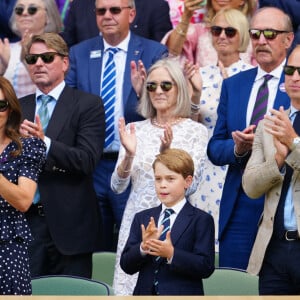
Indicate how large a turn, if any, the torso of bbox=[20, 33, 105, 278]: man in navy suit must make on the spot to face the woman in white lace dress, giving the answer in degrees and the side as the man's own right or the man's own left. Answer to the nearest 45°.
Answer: approximately 135° to the man's own left

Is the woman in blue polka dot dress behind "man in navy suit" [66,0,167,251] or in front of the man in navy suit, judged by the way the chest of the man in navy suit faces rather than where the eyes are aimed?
in front

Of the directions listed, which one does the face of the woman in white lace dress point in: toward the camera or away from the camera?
toward the camera

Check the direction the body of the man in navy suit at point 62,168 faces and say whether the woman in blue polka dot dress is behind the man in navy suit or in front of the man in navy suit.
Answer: in front

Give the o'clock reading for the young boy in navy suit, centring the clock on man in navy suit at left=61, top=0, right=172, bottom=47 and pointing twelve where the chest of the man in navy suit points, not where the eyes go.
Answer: The young boy in navy suit is roughly at 12 o'clock from the man in navy suit.

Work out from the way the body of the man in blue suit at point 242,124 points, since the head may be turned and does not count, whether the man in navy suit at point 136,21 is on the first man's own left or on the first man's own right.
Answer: on the first man's own right

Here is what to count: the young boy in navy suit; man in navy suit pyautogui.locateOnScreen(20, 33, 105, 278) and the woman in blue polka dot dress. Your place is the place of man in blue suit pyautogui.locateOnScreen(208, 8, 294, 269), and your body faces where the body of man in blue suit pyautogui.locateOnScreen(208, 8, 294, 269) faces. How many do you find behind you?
0

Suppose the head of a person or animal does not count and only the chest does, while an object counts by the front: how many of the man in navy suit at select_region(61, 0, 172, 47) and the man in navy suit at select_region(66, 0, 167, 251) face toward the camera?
2

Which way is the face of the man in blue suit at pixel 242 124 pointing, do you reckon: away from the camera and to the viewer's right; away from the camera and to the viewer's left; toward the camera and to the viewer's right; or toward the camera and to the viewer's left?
toward the camera and to the viewer's left

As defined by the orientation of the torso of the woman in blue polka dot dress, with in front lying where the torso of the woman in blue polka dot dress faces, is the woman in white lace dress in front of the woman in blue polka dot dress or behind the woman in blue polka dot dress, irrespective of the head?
behind

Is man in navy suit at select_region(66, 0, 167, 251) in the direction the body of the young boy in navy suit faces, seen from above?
no

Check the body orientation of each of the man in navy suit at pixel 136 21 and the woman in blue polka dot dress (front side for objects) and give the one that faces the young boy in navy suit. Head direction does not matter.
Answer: the man in navy suit

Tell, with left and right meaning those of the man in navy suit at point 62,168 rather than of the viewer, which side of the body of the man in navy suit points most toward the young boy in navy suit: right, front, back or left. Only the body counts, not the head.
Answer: left

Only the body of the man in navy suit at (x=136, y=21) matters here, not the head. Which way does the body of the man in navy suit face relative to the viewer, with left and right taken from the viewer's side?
facing the viewer

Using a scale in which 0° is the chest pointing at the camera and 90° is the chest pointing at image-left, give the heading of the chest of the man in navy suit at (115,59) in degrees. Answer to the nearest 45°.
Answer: approximately 0°

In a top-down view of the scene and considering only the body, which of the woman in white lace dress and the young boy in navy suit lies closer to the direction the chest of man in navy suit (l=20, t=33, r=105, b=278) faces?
the young boy in navy suit
